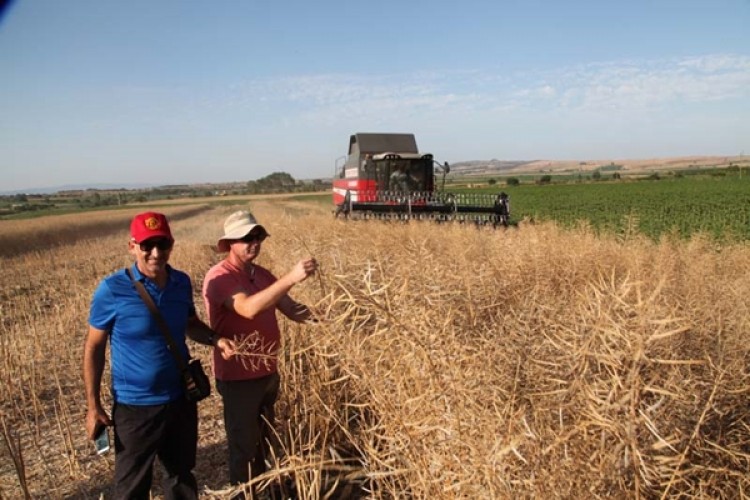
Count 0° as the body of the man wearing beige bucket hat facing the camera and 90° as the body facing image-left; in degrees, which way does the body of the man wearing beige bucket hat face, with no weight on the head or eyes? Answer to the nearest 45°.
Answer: approximately 315°

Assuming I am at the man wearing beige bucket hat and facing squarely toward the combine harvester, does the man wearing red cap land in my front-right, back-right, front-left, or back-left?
back-left

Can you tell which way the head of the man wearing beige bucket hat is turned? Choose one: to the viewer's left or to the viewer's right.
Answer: to the viewer's right

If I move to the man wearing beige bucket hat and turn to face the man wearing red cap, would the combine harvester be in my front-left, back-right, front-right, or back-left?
back-right

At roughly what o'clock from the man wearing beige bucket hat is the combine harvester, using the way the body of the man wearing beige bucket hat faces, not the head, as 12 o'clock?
The combine harvester is roughly at 8 o'clock from the man wearing beige bucket hat.
